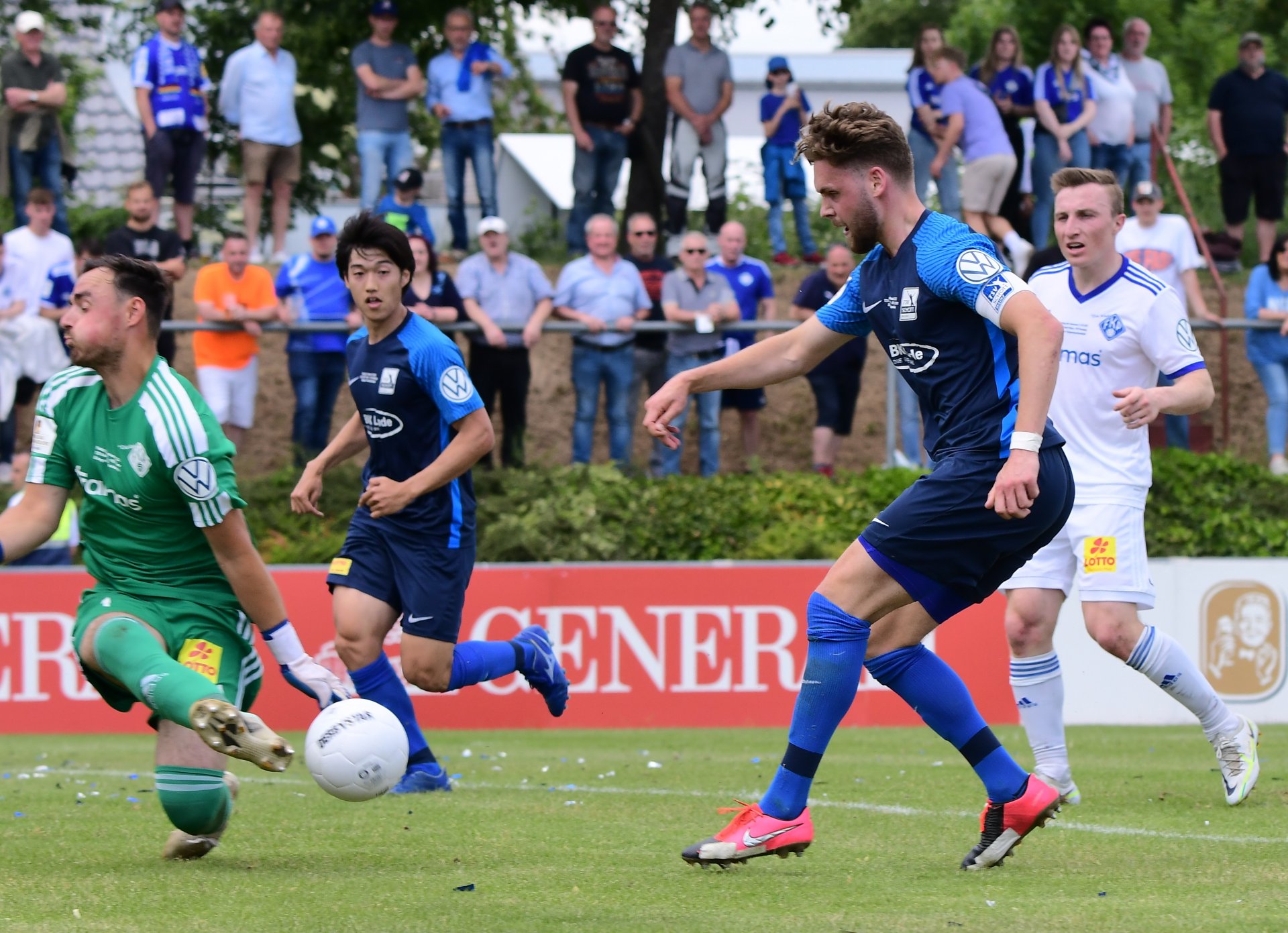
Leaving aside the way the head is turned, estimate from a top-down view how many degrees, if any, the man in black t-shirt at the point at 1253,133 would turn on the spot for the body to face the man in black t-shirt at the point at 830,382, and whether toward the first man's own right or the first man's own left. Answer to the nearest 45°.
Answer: approximately 45° to the first man's own right

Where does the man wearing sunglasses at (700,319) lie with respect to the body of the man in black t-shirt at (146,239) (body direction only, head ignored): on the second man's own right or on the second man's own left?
on the second man's own left

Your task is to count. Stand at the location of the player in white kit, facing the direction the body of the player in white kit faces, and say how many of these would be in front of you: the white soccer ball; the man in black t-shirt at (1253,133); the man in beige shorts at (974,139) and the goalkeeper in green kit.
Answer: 2

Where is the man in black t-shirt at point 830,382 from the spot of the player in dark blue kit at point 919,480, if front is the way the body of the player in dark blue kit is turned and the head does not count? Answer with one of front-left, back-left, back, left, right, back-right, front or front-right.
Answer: back-right

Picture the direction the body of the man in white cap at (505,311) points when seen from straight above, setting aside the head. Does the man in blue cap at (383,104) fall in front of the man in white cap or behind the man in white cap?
behind

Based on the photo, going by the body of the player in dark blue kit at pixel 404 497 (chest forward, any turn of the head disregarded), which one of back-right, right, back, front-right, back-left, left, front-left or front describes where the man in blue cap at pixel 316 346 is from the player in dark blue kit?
back-right

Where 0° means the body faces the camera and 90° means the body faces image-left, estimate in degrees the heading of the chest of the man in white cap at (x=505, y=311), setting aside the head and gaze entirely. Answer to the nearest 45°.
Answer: approximately 0°

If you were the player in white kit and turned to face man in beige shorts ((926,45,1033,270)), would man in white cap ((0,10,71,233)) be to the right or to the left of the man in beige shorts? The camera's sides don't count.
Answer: left

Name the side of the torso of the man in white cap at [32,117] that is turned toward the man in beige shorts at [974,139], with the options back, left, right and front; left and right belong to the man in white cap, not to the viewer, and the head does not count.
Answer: left

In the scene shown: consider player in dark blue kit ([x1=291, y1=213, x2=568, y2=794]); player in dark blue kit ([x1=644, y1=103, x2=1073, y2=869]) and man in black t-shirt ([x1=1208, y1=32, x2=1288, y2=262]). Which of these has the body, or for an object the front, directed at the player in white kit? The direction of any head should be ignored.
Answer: the man in black t-shirt

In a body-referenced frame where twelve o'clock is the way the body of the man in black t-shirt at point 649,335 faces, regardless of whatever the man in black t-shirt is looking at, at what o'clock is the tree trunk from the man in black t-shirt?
The tree trunk is roughly at 6 o'clock from the man in black t-shirt.

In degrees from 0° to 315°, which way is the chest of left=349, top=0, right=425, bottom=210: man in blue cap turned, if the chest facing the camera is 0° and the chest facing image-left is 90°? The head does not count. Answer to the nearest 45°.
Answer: approximately 0°

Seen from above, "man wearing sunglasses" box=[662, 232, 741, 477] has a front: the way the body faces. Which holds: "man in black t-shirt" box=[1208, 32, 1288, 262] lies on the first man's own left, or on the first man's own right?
on the first man's own left
